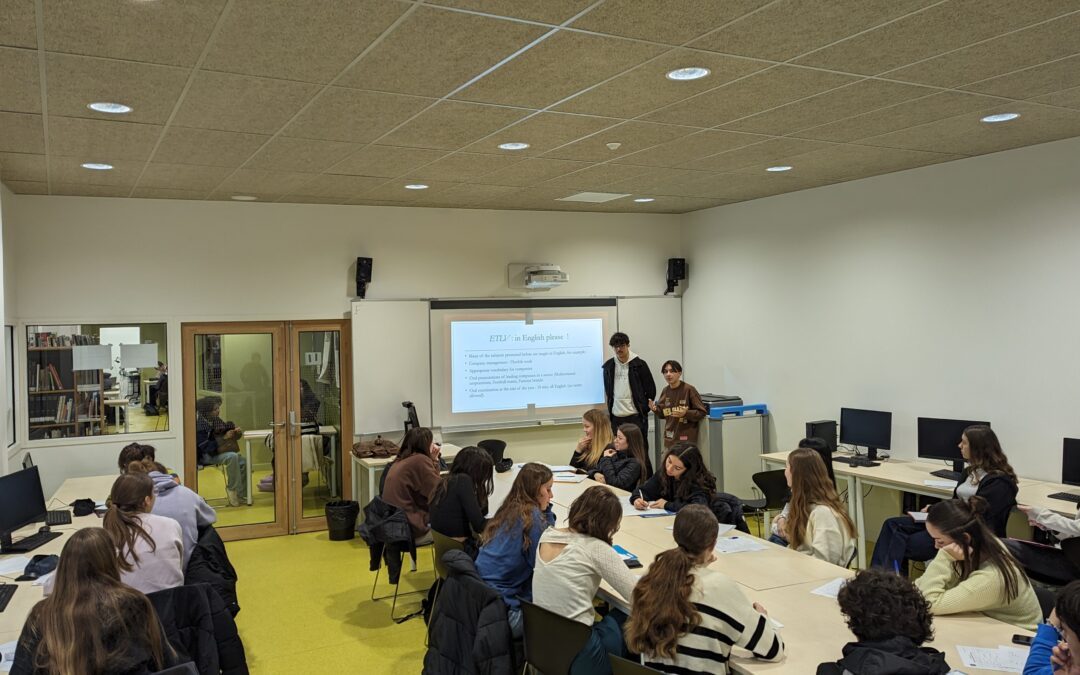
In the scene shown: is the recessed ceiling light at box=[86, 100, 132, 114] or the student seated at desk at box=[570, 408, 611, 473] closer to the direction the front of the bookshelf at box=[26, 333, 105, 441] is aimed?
the recessed ceiling light

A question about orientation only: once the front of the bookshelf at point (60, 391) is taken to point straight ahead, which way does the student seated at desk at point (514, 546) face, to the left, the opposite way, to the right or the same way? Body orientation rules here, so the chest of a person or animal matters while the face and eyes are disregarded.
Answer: to the left

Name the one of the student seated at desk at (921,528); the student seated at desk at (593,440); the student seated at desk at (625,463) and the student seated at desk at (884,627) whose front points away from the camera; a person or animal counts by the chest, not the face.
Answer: the student seated at desk at (884,627)

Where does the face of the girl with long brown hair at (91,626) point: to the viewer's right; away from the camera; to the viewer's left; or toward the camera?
away from the camera

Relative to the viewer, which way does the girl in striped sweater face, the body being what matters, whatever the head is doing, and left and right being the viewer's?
facing away from the viewer and to the right of the viewer

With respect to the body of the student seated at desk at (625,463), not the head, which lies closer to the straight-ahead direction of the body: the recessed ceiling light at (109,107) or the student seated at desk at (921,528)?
the recessed ceiling light

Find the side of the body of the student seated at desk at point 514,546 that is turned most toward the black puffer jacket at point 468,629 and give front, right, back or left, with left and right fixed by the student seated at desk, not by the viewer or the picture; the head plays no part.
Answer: back

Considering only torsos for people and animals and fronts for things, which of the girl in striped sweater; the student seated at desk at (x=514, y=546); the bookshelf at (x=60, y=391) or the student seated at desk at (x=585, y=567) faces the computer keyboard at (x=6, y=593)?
the bookshelf

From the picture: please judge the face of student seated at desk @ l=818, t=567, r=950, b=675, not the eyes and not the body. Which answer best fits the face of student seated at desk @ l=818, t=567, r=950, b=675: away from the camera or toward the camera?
away from the camera

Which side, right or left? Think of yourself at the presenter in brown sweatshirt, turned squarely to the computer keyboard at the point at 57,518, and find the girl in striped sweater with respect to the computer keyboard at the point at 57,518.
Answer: left

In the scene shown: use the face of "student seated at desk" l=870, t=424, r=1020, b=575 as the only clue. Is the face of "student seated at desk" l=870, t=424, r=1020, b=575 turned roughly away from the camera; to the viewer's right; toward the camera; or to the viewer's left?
to the viewer's left

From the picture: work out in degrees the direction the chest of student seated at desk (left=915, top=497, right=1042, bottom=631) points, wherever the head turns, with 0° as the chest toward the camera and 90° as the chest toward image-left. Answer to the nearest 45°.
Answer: approximately 90°

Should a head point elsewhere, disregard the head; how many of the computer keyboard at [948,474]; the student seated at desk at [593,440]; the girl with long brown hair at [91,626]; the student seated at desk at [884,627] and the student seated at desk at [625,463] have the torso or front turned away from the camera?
2

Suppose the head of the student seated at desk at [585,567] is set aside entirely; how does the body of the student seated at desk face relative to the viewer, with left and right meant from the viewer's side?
facing away from the viewer and to the right of the viewer

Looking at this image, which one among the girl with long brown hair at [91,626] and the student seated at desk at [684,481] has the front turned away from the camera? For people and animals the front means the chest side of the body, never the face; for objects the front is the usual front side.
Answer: the girl with long brown hair
